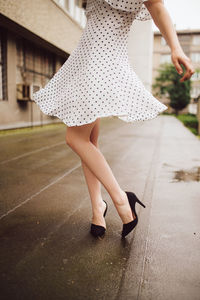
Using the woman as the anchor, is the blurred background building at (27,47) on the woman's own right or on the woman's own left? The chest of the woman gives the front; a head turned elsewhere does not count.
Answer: on the woman's own right

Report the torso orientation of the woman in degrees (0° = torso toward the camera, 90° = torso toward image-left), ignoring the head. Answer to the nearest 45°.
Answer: approximately 45°

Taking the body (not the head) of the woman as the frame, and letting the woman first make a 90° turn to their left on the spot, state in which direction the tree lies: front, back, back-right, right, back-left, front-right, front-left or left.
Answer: back-left
